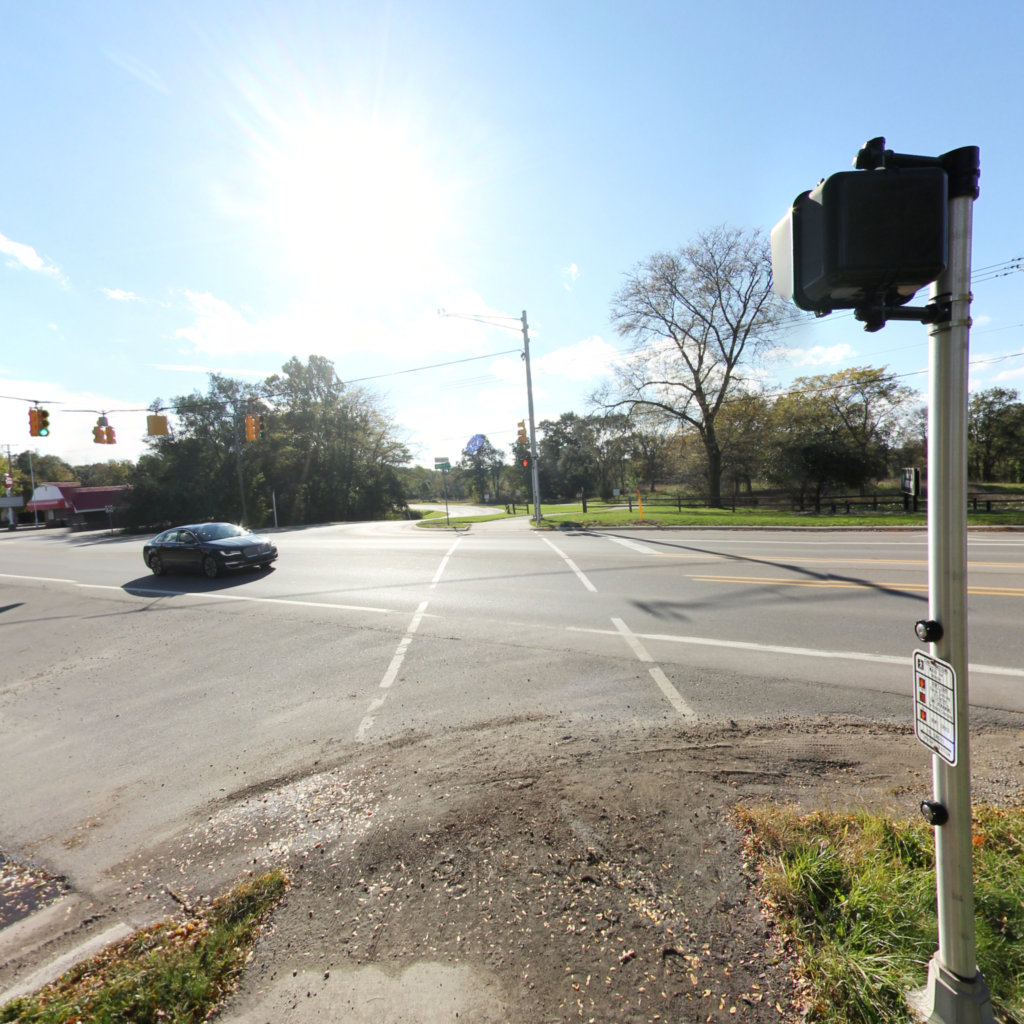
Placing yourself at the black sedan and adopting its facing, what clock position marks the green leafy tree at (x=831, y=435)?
The green leafy tree is roughly at 10 o'clock from the black sedan.

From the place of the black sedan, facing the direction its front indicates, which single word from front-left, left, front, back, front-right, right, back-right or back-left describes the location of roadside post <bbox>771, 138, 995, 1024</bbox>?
front-right

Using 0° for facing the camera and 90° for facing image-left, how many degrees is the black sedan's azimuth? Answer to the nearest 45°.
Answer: approximately 315°
